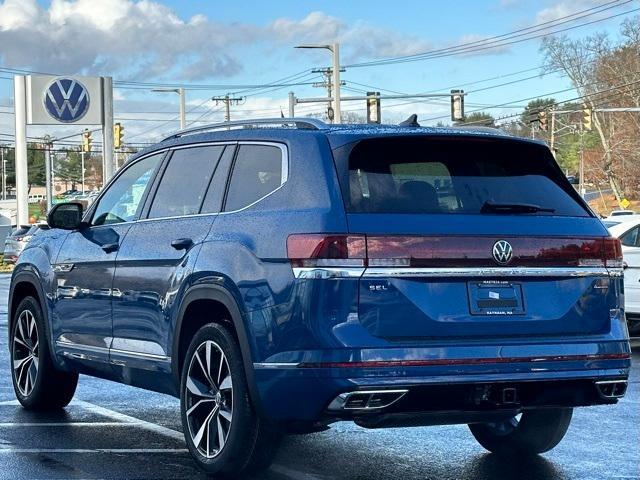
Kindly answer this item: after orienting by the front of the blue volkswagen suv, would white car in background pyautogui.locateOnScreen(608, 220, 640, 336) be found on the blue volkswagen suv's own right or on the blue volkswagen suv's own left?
on the blue volkswagen suv's own right

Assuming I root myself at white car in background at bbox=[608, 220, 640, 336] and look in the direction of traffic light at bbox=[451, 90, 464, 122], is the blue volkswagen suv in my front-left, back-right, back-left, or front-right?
back-left

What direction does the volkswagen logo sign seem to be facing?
toward the camera

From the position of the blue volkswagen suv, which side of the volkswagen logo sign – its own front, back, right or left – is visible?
front

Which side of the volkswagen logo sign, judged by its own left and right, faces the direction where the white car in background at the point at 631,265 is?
front

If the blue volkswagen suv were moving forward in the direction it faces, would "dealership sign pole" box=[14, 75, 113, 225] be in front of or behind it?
in front

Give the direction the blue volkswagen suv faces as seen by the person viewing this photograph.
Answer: facing away from the viewer and to the left of the viewer
